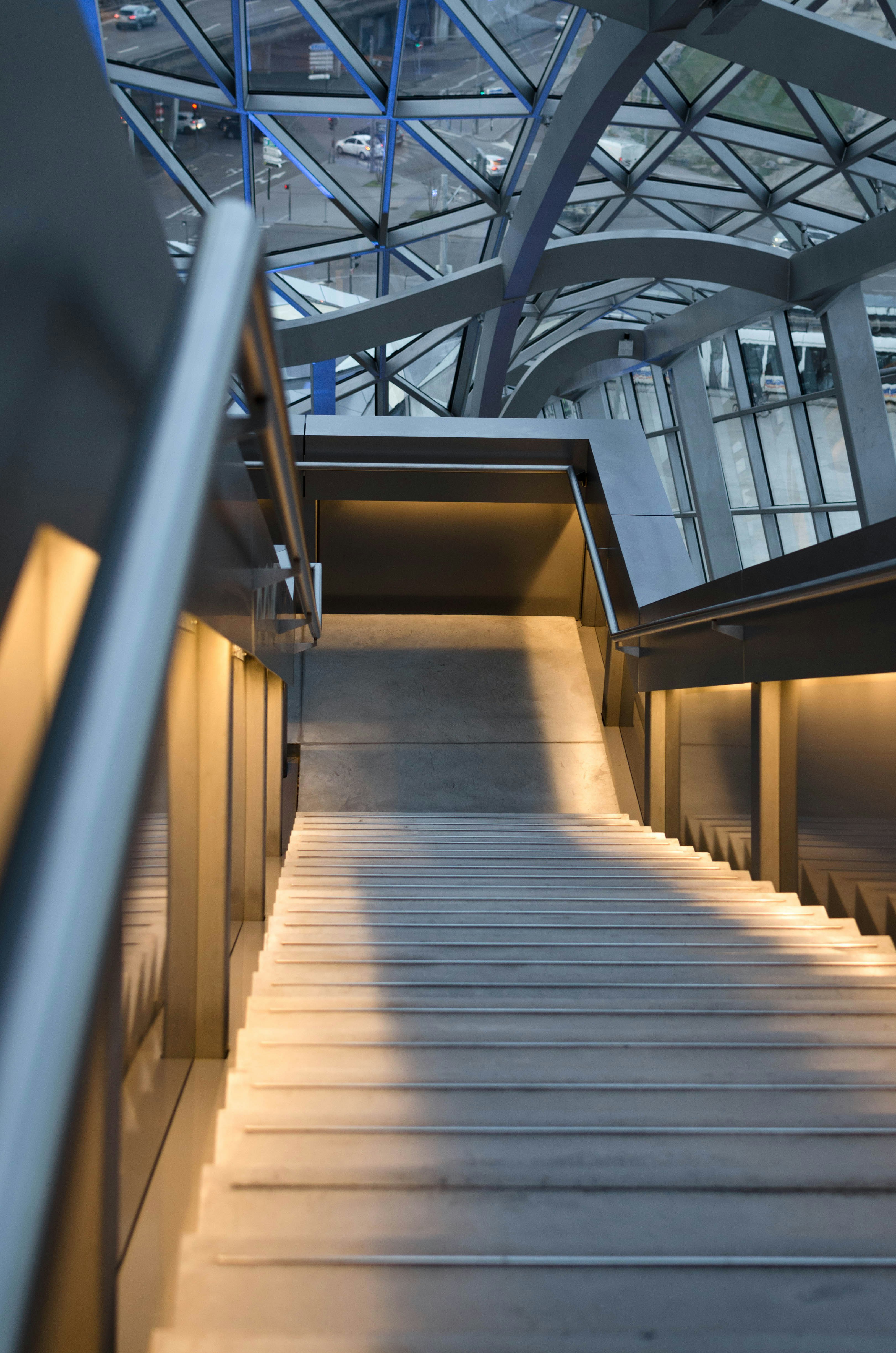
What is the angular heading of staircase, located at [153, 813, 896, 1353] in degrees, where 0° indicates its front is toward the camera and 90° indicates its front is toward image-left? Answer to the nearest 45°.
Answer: approximately 180°

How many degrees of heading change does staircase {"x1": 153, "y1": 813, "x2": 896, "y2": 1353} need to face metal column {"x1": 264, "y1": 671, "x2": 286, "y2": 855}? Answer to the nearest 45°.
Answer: approximately 45° to its left

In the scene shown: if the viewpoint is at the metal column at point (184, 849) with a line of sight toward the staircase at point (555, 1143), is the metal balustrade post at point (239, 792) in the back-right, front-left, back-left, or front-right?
back-left

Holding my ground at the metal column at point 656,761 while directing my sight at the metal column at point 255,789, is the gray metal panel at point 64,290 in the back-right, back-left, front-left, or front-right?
front-left
